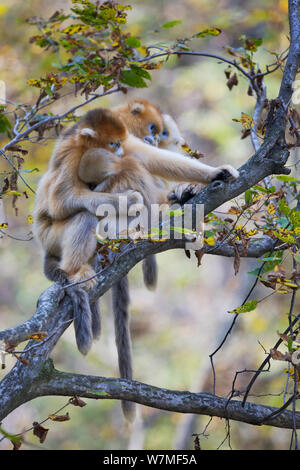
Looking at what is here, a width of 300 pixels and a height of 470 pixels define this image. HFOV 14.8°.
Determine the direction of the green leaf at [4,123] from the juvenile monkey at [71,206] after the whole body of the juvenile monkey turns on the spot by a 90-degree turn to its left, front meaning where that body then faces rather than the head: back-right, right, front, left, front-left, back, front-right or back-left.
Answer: left

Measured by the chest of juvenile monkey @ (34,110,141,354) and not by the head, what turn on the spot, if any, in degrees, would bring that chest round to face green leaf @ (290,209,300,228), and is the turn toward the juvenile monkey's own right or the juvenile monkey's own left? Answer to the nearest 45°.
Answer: approximately 45° to the juvenile monkey's own right

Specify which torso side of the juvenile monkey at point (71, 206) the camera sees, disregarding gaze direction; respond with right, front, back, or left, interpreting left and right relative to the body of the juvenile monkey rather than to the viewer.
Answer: right

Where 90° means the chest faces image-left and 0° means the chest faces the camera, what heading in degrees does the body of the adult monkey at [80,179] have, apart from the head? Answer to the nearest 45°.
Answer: approximately 270°
